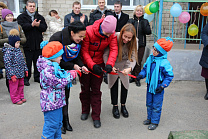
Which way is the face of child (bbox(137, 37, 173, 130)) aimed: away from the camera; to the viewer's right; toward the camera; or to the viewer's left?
to the viewer's left

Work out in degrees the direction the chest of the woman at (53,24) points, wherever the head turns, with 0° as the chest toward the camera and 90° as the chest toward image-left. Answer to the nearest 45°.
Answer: approximately 315°

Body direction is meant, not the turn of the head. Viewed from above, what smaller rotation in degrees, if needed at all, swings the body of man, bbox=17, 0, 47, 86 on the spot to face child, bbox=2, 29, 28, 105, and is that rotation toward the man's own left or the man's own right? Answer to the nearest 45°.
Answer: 0° — they already face them

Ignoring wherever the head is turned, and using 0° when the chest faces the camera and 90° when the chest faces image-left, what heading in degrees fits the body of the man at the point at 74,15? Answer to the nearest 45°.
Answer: approximately 0°

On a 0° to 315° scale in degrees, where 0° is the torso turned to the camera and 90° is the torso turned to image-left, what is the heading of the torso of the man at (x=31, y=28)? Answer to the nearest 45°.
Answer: approximately 0°

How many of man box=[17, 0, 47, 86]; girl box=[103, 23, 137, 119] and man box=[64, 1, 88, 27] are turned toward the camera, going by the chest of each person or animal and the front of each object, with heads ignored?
3

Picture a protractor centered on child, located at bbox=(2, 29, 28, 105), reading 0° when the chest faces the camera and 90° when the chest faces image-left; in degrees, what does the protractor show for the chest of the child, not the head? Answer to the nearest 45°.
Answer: approximately 315°
